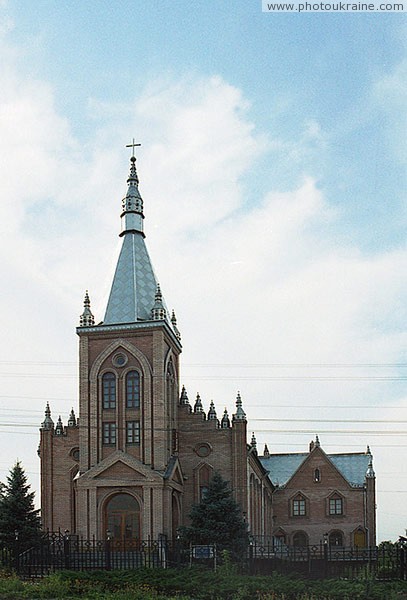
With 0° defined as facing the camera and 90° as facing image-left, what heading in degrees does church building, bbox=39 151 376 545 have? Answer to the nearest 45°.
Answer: approximately 0°

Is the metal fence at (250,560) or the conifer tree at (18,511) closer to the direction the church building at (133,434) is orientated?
the metal fence

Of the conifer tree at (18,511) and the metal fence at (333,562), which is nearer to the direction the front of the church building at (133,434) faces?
the metal fence

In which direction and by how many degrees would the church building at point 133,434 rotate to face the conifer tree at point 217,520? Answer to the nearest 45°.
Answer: approximately 45° to its left

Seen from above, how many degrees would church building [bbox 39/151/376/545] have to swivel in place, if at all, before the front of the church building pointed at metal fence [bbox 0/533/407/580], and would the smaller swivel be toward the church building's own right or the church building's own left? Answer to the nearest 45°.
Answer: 0° — it already faces it

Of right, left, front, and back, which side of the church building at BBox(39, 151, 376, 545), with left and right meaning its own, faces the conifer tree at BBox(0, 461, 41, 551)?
right
